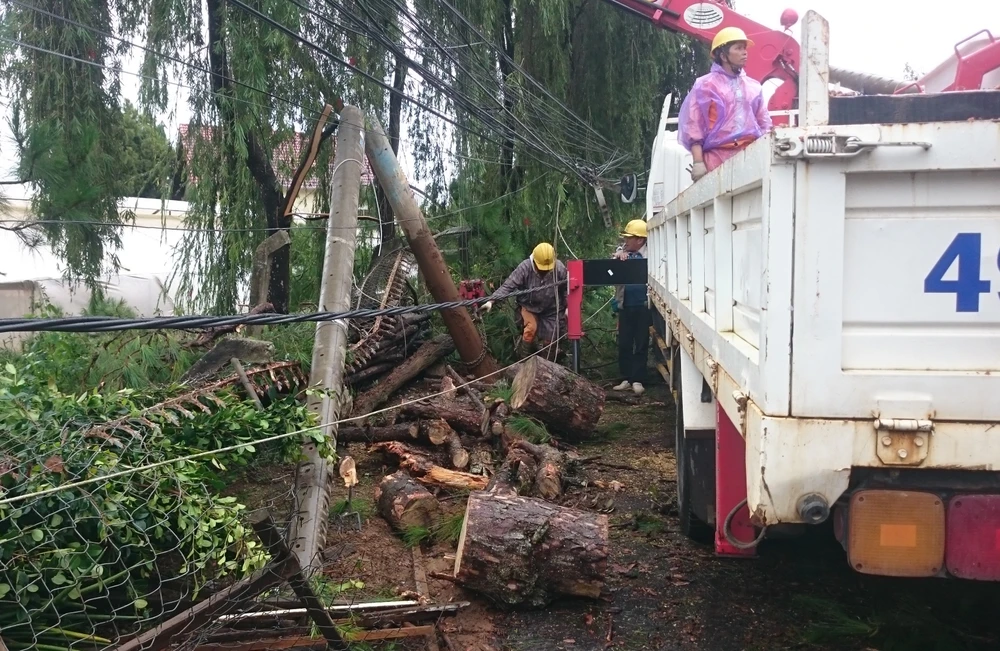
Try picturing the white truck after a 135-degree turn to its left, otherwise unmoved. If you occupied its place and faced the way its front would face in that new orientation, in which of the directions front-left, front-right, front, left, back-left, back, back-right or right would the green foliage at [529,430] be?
right

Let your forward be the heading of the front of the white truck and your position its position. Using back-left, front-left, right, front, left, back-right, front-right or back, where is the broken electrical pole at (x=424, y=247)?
front-left

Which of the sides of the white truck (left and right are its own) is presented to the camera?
back

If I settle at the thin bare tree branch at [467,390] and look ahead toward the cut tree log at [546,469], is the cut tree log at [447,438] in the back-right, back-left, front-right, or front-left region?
front-right

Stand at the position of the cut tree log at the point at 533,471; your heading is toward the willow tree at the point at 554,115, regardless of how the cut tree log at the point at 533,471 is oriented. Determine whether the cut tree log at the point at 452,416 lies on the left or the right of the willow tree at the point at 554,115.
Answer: left

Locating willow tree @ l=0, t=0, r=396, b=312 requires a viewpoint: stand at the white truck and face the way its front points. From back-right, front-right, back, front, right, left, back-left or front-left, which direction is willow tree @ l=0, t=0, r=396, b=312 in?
front-left
